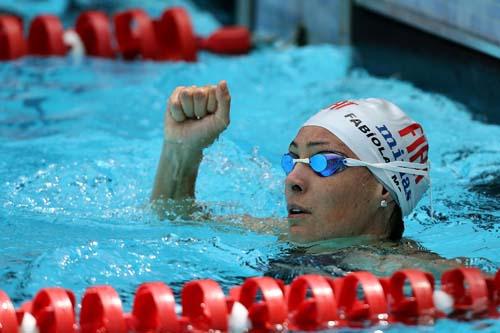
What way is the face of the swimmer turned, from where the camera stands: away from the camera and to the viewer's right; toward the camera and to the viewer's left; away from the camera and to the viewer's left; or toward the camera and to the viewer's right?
toward the camera and to the viewer's left

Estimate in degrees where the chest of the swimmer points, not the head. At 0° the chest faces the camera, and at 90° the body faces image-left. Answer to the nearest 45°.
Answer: approximately 45°

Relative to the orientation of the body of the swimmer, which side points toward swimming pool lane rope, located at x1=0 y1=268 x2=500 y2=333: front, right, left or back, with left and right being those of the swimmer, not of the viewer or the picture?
front
